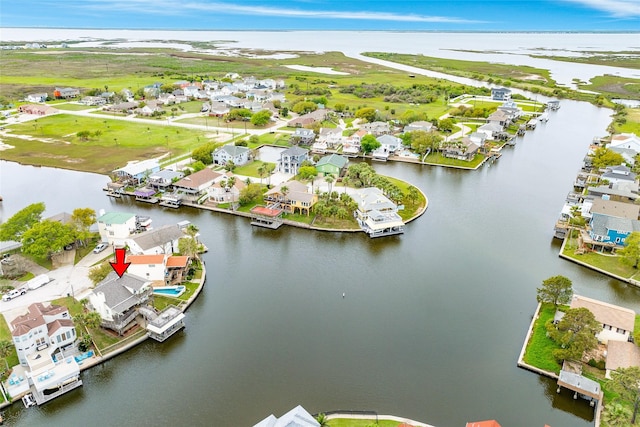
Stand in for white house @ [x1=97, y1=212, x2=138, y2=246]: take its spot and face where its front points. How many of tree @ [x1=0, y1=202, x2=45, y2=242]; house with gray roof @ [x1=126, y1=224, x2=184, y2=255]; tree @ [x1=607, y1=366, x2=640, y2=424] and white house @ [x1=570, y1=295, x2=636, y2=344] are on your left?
3

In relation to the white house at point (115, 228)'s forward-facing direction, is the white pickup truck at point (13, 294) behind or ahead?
ahead

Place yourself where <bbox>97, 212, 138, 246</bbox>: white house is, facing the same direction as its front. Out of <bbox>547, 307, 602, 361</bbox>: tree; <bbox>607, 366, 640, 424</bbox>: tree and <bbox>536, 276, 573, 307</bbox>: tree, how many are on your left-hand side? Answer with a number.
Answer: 3

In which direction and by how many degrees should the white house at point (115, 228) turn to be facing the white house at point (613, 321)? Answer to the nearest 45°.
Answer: approximately 90° to its left

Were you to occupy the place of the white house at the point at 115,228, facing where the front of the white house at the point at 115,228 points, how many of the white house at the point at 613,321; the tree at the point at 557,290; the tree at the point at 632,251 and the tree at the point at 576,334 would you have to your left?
4

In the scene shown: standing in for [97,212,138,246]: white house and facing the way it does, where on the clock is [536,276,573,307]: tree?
The tree is roughly at 9 o'clock from the white house.

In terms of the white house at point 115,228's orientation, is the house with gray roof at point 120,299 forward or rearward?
forward

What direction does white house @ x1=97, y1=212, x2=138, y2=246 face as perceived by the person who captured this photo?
facing the viewer and to the left of the viewer

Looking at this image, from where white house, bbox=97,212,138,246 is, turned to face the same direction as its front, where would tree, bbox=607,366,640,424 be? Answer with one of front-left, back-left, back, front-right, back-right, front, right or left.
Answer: left

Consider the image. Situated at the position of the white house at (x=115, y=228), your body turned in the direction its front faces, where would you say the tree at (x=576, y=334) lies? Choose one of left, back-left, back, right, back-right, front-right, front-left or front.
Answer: left

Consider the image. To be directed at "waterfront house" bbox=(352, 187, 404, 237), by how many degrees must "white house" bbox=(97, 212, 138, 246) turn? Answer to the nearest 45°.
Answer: approximately 135° to its left

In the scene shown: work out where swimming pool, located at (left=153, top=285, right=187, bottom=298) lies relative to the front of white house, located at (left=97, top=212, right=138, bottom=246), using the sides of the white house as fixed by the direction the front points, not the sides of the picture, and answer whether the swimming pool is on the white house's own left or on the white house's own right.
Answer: on the white house's own left

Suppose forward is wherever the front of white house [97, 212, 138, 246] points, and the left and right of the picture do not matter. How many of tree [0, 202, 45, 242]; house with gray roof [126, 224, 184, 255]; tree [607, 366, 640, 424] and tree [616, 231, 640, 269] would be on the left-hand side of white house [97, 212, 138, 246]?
3

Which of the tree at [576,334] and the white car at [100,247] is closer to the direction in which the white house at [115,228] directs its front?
the white car

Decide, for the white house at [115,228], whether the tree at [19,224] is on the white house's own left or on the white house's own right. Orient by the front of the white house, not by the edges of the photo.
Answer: on the white house's own right

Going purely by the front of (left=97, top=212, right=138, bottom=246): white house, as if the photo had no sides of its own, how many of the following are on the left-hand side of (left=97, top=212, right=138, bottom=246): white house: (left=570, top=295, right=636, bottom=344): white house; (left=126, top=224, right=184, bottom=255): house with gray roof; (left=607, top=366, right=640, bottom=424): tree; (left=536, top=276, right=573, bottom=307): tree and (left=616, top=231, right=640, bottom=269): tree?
5
